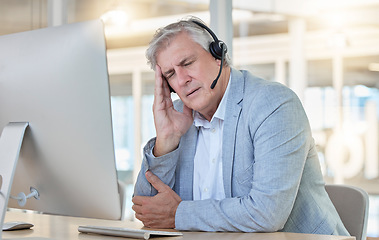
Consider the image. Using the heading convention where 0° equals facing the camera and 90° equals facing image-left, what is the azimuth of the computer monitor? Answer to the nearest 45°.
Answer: approximately 225°
